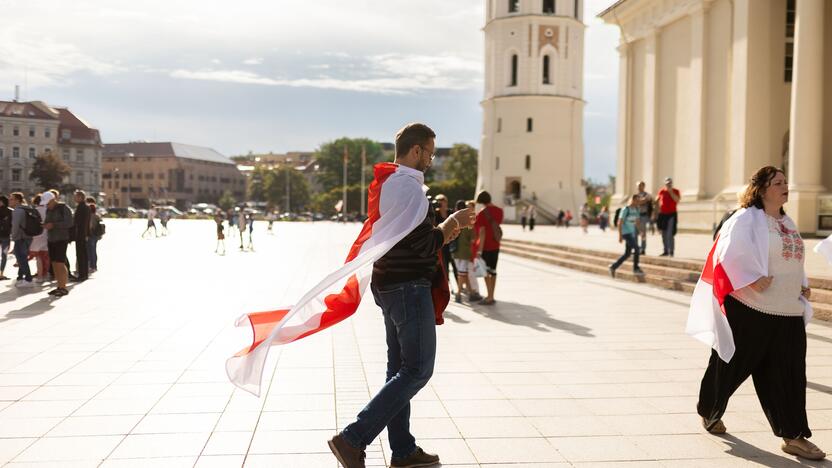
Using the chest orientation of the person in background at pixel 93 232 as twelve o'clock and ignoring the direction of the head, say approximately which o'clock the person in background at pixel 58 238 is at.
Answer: the person in background at pixel 58 238 is roughly at 9 o'clock from the person in background at pixel 93 232.

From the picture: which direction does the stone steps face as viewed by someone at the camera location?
facing the viewer and to the left of the viewer

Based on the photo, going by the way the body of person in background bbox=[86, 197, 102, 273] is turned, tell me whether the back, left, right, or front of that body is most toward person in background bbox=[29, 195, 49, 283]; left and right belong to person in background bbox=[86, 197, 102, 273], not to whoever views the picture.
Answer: left

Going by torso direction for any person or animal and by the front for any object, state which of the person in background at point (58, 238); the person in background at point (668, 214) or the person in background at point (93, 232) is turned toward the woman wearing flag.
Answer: the person in background at point (668, 214)

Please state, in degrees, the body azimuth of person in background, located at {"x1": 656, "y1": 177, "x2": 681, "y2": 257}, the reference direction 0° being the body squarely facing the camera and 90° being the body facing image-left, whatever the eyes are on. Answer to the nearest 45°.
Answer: approximately 0°

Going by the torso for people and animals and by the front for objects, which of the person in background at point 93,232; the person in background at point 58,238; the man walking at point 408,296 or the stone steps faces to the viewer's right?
the man walking

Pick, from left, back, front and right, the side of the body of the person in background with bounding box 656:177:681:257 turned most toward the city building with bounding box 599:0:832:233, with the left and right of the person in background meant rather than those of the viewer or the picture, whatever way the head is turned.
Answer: back

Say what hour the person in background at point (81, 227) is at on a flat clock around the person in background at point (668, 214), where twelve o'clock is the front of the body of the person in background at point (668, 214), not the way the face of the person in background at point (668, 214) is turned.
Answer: the person in background at point (81, 227) is roughly at 2 o'clock from the person in background at point (668, 214).

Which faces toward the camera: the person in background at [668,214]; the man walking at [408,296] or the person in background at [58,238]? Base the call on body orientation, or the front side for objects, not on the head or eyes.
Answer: the person in background at [668,214]

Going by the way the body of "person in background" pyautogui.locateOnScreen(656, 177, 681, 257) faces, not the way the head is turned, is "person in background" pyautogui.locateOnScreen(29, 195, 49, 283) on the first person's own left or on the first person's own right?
on the first person's own right

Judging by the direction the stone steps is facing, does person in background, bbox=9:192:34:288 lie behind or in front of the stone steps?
in front

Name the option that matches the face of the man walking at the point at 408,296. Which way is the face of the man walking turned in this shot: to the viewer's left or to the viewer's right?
to the viewer's right
